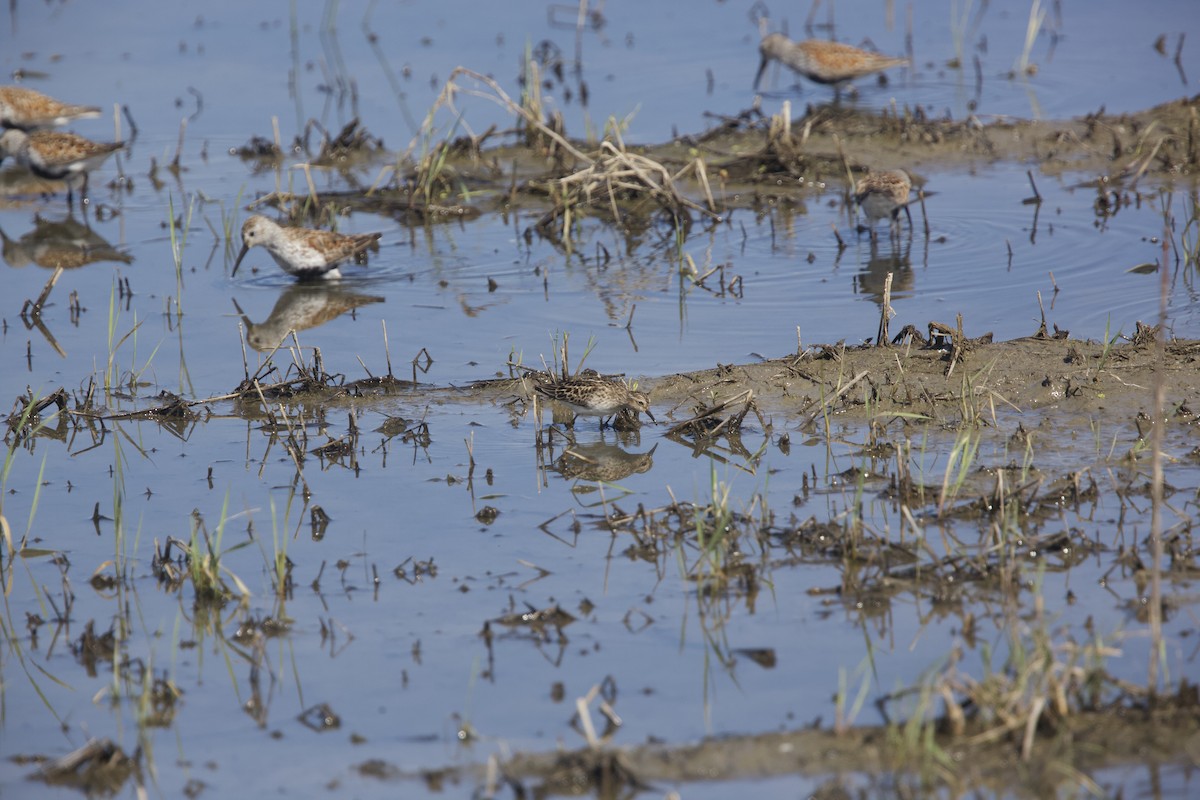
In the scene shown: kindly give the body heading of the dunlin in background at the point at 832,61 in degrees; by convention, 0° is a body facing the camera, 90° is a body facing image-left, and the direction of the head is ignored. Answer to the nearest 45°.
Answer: approximately 90°

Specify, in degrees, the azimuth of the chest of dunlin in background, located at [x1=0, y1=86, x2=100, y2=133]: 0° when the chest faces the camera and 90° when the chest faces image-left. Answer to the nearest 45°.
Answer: approximately 90°

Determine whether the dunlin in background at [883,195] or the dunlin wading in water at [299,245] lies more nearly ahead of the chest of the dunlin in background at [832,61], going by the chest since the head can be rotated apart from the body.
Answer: the dunlin wading in water

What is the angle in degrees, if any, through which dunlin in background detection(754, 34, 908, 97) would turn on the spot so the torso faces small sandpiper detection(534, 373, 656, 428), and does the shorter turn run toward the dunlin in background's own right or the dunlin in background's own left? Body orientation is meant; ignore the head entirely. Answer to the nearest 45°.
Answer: approximately 90° to the dunlin in background's own left

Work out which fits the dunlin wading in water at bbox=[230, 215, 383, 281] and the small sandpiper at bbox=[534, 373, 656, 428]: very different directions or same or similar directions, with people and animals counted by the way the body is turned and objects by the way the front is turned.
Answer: very different directions

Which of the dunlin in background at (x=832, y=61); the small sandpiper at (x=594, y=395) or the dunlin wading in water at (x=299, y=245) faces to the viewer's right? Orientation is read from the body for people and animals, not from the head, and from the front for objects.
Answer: the small sandpiper at (x=594, y=395)

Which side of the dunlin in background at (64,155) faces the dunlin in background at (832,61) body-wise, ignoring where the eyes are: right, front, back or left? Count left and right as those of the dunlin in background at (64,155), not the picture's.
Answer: back

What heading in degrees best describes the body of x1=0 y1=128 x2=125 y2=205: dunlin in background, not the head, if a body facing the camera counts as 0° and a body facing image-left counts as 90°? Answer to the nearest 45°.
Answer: approximately 90°
